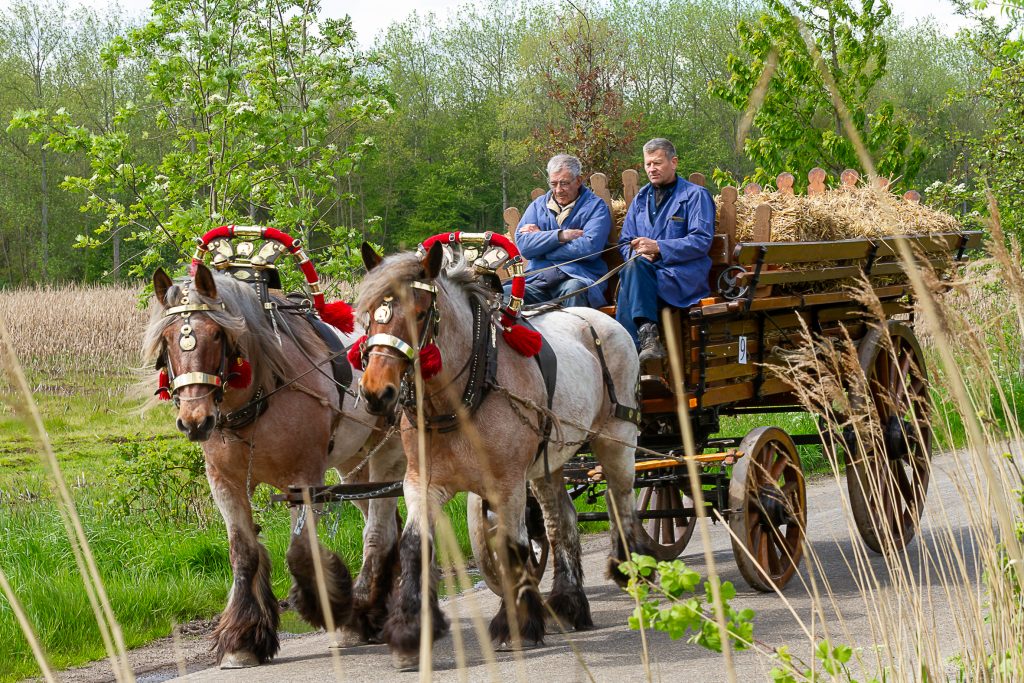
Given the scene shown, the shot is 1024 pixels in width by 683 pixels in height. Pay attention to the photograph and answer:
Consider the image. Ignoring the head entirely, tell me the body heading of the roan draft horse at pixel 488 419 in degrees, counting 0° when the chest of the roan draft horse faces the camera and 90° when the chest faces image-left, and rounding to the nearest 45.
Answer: approximately 45°

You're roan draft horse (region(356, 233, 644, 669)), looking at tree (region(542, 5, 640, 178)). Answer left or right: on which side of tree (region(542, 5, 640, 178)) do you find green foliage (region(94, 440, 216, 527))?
left

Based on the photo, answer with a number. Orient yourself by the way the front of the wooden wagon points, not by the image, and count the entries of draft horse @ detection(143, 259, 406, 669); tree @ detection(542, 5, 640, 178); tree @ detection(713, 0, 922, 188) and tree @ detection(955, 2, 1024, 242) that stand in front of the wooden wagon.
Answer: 1

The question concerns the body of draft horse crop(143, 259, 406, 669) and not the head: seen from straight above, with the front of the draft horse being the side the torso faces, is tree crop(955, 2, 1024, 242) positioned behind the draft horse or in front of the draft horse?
behind

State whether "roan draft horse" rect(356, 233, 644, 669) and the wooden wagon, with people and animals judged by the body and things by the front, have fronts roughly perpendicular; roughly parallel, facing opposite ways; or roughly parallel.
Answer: roughly parallel

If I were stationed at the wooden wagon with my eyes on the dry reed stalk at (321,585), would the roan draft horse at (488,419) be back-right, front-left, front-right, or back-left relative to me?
front-right

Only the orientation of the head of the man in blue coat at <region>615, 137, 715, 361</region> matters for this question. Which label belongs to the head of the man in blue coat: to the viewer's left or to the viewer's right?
to the viewer's left

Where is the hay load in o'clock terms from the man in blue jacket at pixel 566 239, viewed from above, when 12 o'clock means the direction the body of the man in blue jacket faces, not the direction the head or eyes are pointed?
The hay load is roughly at 7 o'clock from the man in blue jacket.

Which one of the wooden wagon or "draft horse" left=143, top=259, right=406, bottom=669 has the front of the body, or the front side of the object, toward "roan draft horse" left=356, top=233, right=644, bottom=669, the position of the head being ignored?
the wooden wagon

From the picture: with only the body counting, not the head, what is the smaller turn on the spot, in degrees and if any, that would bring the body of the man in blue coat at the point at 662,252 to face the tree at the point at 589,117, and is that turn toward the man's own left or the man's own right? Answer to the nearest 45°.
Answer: approximately 135° to the man's own right

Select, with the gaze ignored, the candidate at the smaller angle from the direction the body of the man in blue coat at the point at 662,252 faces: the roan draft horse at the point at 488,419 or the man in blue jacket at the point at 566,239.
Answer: the roan draft horse

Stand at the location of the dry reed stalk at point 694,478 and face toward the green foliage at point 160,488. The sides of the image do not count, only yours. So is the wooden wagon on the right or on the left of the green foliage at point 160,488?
right

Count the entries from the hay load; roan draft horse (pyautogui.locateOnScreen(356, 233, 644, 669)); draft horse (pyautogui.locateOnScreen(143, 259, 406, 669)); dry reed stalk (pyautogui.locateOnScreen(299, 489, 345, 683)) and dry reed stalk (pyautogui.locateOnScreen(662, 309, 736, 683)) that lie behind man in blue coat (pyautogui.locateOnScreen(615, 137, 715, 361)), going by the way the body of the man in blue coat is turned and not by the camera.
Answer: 1

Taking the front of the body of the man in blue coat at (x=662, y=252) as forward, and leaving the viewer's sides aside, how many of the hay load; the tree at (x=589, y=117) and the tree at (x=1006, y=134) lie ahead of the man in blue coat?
0

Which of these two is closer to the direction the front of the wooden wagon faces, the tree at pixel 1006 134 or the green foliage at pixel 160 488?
the green foliage

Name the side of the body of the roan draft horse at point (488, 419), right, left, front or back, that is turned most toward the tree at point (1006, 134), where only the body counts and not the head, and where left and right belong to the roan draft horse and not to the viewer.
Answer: back

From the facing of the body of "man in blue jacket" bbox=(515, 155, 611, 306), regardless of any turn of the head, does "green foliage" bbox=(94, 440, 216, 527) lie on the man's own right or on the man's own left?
on the man's own right

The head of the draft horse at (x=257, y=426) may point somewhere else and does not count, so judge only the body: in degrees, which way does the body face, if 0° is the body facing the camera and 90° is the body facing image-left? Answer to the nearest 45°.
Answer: approximately 45°

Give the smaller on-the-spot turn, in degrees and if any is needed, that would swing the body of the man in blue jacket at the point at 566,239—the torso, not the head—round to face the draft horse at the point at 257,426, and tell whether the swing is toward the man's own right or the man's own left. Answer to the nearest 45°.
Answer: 0° — they already face it

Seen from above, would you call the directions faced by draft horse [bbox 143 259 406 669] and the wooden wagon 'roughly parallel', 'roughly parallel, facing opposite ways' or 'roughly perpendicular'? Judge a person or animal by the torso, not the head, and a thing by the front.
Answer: roughly parallel

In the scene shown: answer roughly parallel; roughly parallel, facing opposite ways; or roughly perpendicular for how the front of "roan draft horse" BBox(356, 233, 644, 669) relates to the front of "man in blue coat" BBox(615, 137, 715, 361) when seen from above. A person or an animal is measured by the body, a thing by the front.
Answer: roughly parallel
